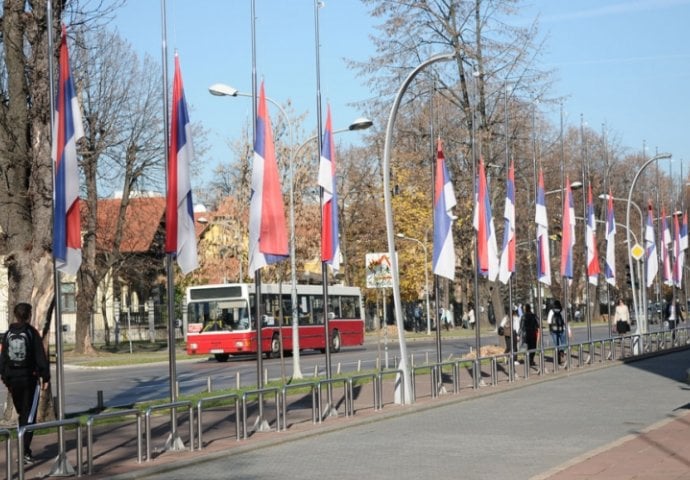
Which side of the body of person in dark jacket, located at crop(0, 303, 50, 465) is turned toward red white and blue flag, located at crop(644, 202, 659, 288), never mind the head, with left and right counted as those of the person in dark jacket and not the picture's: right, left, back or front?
front

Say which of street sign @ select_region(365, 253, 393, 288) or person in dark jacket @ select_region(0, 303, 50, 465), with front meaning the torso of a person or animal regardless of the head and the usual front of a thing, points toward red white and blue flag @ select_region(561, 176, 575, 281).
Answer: the person in dark jacket

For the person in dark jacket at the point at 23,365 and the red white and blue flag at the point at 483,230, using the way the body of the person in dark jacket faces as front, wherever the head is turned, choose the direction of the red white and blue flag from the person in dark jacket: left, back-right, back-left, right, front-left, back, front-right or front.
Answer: front

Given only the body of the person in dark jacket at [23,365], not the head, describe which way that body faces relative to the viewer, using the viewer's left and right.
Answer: facing away from the viewer and to the right of the viewer

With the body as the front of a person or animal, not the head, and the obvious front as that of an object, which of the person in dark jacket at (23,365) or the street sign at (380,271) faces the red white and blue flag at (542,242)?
the person in dark jacket

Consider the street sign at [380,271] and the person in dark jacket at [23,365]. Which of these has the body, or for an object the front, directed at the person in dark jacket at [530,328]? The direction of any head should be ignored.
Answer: the person in dark jacket at [23,365]

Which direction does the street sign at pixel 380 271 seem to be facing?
toward the camera

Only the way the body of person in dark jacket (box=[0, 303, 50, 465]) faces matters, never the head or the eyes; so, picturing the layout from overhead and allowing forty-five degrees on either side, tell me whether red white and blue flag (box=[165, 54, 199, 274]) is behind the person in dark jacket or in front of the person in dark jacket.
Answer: in front

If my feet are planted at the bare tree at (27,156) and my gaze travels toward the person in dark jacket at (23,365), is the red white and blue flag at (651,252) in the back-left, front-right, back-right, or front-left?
back-left

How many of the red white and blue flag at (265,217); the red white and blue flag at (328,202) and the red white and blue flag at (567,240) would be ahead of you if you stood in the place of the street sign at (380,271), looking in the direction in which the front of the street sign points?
2

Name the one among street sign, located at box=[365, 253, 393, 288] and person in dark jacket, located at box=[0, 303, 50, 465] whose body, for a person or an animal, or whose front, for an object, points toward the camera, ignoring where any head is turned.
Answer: the street sign

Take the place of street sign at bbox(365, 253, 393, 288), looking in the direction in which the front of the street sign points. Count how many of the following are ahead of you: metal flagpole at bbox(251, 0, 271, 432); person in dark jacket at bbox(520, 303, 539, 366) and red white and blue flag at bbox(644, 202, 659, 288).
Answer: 1

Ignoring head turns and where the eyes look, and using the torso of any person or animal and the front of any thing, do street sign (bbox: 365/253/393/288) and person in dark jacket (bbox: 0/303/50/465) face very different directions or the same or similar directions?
very different directions

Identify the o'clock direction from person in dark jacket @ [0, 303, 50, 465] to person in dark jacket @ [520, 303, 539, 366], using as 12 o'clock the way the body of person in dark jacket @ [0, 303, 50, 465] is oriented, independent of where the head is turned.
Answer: person in dark jacket @ [520, 303, 539, 366] is roughly at 12 o'clock from person in dark jacket @ [0, 303, 50, 465].

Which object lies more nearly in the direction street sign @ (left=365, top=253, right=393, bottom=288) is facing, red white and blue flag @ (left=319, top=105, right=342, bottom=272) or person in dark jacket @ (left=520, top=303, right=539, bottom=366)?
the red white and blue flag
